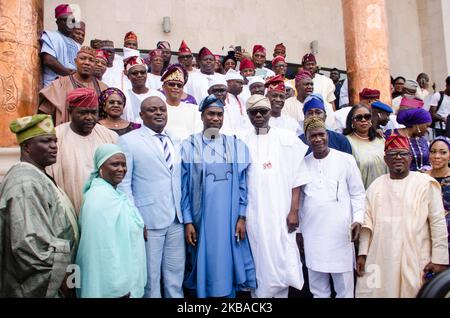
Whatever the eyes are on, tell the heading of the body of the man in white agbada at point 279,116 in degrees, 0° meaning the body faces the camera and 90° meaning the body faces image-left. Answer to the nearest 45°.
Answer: approximately 0°

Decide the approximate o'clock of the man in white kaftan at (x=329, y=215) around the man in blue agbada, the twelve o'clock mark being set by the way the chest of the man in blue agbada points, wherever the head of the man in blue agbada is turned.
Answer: The man in white kaftan is roughly at 9 o'clock from the man in blue agbada.

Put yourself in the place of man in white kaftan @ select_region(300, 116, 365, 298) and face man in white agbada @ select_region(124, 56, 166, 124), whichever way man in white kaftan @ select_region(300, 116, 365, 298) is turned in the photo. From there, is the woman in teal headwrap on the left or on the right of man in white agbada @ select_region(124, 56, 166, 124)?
left

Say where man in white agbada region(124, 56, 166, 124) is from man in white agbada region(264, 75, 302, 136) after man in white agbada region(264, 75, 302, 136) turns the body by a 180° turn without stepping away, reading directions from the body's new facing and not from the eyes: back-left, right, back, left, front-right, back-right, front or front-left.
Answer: left

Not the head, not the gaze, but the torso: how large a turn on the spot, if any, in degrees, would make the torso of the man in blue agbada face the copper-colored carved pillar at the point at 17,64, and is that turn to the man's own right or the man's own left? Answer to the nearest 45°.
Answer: approximately 90° to the man's own right

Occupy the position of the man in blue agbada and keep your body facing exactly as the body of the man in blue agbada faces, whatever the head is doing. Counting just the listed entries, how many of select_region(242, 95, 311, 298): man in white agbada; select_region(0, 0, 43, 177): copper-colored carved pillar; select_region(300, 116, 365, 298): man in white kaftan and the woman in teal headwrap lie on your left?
2

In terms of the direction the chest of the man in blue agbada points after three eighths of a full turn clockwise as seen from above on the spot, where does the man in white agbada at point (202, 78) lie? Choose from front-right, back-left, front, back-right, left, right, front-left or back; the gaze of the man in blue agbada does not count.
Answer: front-right

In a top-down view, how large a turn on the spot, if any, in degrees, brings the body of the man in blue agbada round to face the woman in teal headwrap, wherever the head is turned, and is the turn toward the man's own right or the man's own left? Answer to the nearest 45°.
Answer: approximately 45° to the man's own right

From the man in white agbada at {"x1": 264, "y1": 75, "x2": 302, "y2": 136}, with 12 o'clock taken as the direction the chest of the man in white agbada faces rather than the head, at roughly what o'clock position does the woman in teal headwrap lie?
The woman in teal headwrap is roughly at 1 o'clock from the man in white agbada.

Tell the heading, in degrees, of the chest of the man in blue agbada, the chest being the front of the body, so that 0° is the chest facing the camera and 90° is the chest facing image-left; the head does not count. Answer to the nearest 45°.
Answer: approximately 0°

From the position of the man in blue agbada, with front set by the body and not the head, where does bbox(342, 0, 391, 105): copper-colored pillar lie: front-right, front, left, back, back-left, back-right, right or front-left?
back-left
